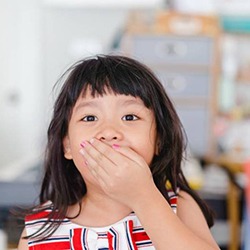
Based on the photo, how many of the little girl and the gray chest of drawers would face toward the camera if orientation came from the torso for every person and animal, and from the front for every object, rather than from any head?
2

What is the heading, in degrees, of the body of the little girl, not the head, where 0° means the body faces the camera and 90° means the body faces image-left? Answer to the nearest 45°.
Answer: approximately 0°

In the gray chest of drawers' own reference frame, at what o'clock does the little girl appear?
The little girl is roughly at 12 o'clock from the gray chest of drawers.

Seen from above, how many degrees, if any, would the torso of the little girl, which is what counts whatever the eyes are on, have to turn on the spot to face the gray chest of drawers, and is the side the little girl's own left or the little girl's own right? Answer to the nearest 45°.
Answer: approximately 180°

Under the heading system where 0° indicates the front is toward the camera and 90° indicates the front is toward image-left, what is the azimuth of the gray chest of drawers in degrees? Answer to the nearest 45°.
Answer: approximately 0°
